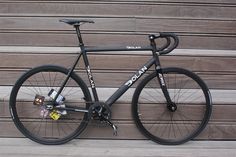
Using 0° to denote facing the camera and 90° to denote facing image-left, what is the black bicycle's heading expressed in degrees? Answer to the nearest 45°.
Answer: approximately 270°
